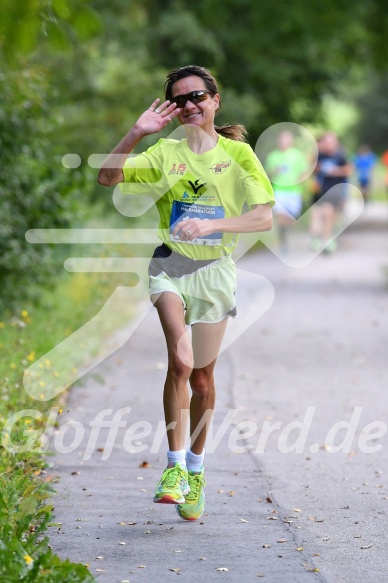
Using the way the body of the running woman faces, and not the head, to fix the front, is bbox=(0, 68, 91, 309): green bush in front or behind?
behind

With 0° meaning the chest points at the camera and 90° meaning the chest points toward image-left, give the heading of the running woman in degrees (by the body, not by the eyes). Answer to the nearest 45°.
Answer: approximately 0°

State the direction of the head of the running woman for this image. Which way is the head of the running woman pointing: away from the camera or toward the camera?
toward the camera
